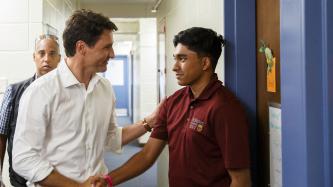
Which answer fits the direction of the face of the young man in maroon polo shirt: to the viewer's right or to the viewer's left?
to the viewer's left

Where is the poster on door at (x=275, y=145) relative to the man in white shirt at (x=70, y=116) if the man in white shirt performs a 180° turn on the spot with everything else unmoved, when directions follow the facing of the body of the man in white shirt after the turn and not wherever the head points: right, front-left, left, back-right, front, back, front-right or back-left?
back-right

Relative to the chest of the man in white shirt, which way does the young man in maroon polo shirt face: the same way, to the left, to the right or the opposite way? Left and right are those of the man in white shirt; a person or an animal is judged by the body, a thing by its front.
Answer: to the right

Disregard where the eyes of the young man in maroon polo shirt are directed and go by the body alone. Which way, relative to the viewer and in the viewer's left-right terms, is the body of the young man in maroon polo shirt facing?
facing the viewer and to the left of the viewer

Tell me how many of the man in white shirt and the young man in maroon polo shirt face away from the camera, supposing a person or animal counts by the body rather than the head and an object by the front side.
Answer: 0

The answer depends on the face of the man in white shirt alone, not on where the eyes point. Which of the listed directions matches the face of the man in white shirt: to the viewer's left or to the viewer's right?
to the viewer's right

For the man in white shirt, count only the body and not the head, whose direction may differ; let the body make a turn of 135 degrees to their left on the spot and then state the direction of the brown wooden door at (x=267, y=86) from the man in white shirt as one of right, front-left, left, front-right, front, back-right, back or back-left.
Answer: right

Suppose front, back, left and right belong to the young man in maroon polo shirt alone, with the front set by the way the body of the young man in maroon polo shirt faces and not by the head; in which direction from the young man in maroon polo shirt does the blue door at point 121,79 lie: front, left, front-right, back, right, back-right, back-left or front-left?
back-right
